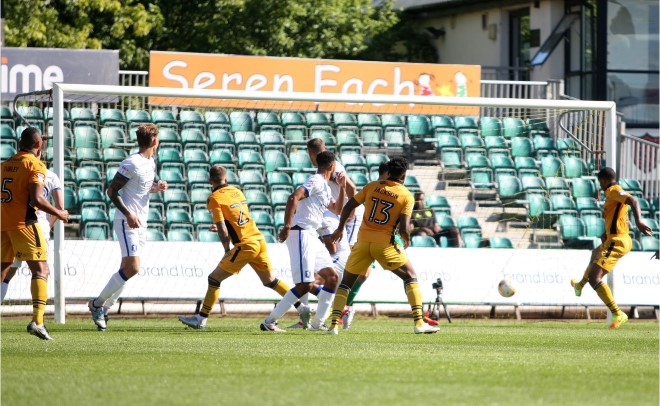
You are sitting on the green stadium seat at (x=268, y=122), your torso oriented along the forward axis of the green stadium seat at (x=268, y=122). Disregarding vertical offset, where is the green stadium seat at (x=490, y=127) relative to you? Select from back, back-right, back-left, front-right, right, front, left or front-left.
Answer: left

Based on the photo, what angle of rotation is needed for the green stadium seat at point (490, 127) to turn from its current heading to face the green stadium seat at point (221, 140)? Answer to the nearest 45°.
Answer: approximately 90° to its right

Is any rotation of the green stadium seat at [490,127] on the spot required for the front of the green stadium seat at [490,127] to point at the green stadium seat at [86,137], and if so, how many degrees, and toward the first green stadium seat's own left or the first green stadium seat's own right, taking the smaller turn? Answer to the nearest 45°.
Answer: approximately 45° to the first green stadium seat's own right

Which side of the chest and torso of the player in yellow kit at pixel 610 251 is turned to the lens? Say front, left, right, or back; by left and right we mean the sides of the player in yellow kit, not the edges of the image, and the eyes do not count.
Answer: left

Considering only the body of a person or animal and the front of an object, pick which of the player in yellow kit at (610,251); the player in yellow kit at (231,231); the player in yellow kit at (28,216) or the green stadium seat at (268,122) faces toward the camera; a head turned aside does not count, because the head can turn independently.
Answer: the green stadium seat

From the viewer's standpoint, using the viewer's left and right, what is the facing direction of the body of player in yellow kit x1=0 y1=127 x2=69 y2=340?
facing away from the viewer and to the right of the viewer

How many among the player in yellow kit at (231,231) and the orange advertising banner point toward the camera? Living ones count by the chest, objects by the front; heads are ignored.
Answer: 1
